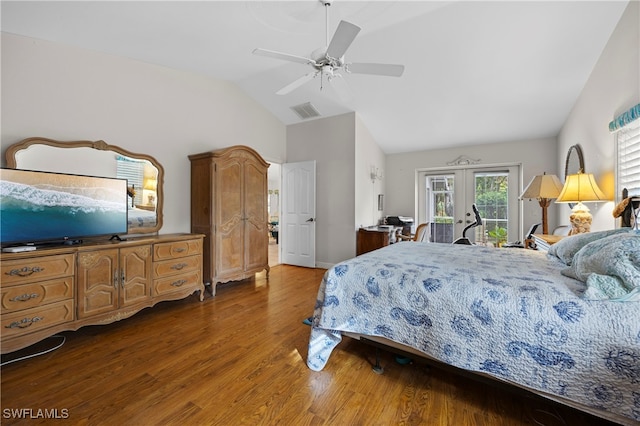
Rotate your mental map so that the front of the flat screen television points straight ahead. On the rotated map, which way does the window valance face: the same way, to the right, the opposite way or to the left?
the opposite way

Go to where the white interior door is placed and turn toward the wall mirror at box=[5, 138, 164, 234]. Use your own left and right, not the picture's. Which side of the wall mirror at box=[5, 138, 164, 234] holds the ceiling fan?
left

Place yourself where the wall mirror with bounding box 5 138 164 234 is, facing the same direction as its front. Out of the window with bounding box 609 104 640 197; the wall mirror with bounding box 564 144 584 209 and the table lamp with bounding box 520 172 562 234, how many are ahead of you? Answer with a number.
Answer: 3

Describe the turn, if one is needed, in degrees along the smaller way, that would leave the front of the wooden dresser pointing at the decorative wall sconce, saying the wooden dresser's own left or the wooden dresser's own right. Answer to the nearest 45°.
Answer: approximately 45° to the wooden dresser's own left

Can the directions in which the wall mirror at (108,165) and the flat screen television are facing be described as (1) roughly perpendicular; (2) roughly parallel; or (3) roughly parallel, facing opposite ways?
roughly parallel

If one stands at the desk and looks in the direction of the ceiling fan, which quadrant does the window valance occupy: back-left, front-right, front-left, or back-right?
front-left

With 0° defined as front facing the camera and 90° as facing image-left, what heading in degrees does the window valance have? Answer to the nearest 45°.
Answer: approximately 45°

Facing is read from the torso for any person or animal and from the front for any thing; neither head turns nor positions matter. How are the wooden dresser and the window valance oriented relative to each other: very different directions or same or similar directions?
very different directions

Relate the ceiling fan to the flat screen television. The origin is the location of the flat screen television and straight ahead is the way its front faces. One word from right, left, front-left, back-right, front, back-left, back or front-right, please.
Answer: front

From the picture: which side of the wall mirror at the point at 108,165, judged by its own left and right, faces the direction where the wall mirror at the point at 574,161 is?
front

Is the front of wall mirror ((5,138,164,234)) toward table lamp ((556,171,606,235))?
yes

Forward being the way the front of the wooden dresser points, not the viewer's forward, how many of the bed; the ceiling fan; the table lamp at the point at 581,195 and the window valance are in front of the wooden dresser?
4

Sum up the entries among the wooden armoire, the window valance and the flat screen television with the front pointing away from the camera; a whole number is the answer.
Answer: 0

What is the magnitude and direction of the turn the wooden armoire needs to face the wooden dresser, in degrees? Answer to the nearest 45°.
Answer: approximately 90° to its right

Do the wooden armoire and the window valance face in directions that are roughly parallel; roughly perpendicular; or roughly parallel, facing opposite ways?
roughly parallel, facing opposite ways

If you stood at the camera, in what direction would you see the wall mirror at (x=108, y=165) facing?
facing the viewer and to the right of the viewer

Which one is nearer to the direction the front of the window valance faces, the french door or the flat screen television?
the flat screen television

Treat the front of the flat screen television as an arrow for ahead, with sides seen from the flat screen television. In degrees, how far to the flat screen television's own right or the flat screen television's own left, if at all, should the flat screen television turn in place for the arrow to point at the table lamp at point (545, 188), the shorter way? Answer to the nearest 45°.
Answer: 0° — it already faces it

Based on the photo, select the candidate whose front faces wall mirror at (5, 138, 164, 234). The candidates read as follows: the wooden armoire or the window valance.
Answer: the window valance
